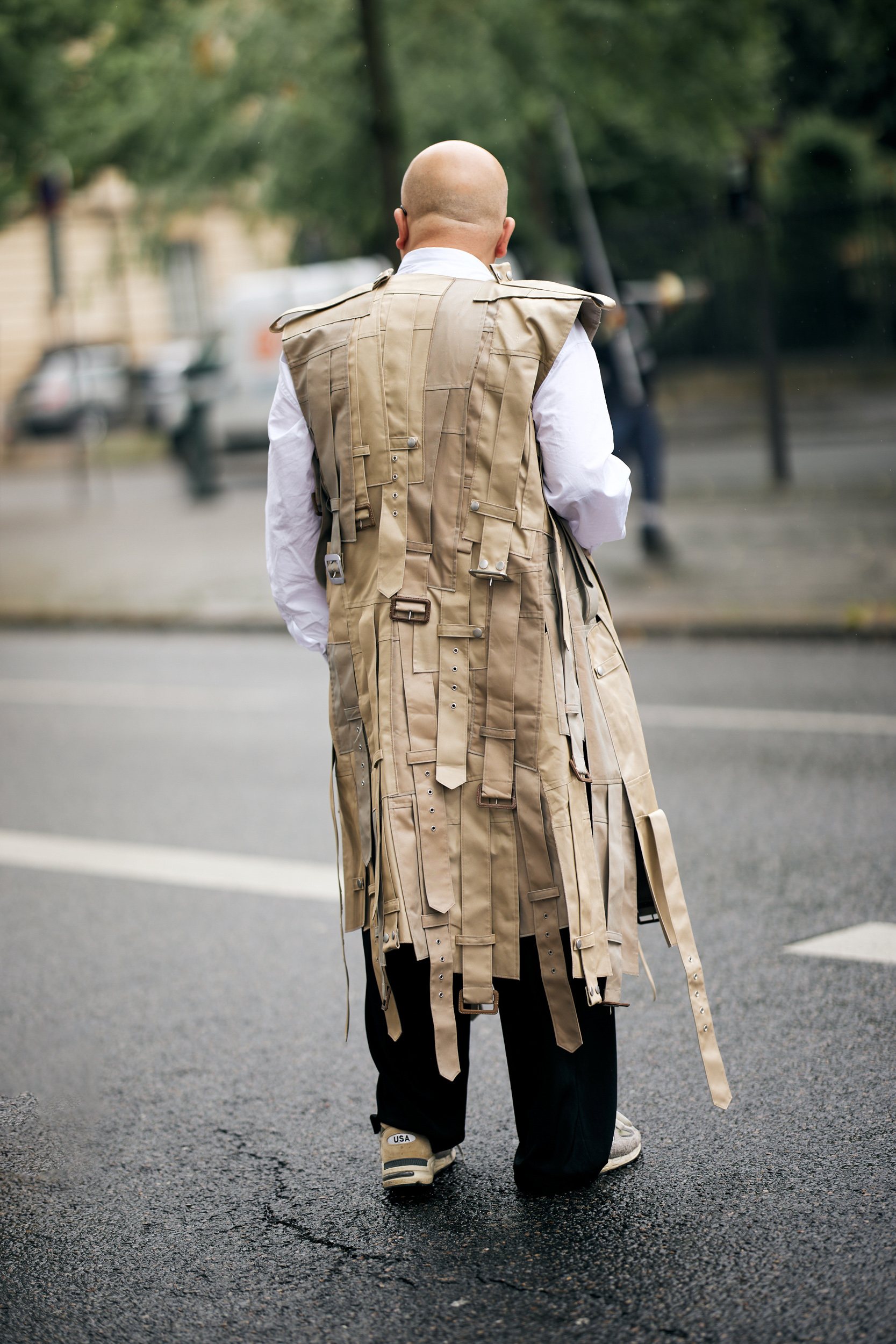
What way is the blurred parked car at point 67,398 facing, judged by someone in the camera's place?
facing the viewer and to the left of the viewer

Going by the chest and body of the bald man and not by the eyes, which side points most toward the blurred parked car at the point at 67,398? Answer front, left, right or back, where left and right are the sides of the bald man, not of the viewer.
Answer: front

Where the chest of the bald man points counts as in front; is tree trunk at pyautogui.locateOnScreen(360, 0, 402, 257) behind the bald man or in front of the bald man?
in front

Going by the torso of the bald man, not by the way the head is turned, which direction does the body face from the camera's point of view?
away from the camera

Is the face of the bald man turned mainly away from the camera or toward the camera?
away from the camera

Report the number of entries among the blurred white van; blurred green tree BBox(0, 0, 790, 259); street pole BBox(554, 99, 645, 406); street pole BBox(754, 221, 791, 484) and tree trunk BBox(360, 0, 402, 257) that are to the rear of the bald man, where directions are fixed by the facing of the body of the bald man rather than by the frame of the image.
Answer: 0

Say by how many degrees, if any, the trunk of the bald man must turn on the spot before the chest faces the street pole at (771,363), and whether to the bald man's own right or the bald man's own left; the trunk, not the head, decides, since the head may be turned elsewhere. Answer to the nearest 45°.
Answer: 0° — they already face it

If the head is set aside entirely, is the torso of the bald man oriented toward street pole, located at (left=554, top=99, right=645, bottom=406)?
yes

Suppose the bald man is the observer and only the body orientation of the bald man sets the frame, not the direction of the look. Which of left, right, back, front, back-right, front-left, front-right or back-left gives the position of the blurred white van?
front

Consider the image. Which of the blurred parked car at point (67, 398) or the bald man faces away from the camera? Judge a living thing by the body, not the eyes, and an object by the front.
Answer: the bald man

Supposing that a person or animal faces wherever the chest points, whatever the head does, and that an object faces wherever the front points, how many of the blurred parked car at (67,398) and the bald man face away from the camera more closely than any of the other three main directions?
1
